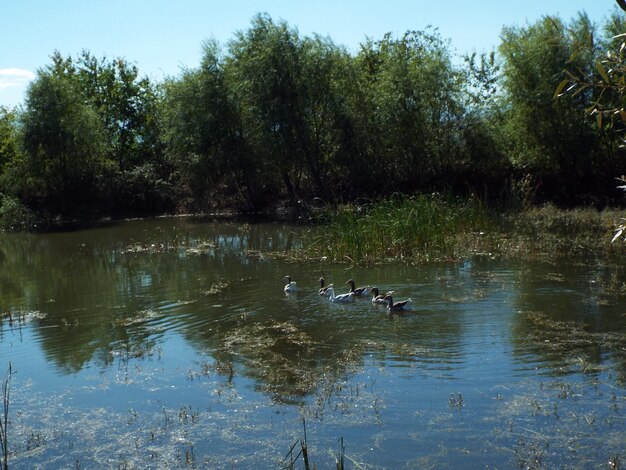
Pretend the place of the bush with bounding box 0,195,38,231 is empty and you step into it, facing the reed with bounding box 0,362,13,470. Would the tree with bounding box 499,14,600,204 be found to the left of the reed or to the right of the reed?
left

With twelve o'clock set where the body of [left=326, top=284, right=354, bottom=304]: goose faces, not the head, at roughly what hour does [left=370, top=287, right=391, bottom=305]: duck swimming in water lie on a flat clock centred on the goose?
The duck swimming in water is roughly at 7 o'clock from the goose.

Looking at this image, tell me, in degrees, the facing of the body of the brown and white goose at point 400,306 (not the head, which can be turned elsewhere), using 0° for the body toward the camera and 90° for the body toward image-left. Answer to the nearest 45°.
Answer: approximately 90°

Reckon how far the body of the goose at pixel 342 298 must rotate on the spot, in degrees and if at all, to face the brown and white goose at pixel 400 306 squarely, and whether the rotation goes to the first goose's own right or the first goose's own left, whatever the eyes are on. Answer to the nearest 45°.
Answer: approximately 135° to the first goose's own left

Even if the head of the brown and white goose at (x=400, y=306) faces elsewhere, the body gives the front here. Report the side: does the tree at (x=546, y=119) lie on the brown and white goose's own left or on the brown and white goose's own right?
on the brown and white goose's own right

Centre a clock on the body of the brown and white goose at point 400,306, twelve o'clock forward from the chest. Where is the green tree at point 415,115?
The green tree is roughly at 3 o'clock from the brown and white goose.

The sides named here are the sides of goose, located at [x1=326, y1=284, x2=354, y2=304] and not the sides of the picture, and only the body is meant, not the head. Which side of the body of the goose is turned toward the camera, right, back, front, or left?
left

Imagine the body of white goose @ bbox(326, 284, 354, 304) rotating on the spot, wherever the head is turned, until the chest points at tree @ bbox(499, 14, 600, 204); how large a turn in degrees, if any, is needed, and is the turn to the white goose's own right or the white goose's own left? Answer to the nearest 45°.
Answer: approximately 135° to the white goose's own right

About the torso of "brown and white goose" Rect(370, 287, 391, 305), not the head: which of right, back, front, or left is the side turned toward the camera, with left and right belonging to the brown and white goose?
left

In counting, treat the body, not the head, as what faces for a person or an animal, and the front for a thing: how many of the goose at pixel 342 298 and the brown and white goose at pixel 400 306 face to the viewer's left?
2
